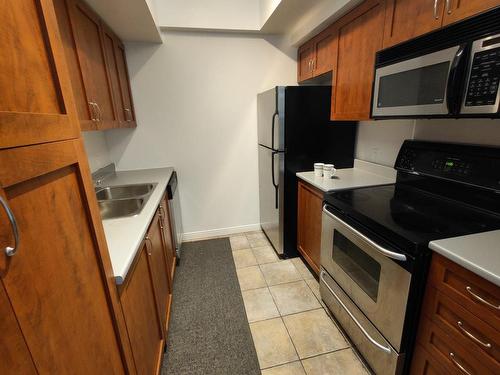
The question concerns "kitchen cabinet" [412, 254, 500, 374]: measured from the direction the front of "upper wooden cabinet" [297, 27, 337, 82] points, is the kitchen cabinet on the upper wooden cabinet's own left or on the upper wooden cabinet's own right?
on the upper wooden cabinet's own left

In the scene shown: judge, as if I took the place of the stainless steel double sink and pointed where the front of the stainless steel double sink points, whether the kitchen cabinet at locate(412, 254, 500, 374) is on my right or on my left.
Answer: on my right

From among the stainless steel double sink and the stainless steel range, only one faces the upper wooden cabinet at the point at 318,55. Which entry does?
the stainless steel double sink

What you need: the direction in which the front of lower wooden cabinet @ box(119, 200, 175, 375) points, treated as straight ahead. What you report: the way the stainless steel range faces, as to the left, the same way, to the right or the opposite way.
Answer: the opposite way

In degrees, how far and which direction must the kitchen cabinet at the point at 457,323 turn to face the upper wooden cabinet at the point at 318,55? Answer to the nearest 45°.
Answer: approximately 90° to its right

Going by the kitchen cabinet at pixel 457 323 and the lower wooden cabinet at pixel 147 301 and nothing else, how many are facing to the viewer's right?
1

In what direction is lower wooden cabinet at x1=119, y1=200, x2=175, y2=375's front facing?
to the viewer's right

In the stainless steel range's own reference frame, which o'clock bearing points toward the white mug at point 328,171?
The white mug is roughly at 3 o'clock from the stainless steel range.

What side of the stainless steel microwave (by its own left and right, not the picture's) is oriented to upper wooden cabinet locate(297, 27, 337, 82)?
right

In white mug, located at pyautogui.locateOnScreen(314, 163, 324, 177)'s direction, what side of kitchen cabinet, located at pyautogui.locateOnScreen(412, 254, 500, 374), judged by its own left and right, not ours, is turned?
right

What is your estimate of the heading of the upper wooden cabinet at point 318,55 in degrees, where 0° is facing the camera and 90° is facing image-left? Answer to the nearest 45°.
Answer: approximately 45°
